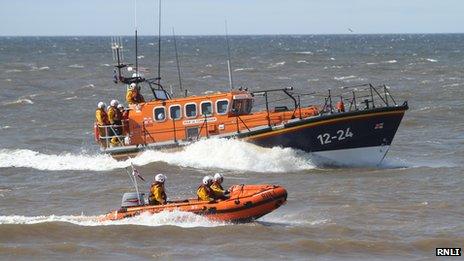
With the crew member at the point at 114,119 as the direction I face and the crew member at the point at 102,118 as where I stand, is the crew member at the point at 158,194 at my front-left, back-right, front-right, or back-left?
front-right

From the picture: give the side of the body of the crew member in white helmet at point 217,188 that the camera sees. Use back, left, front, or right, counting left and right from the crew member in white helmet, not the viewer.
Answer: right

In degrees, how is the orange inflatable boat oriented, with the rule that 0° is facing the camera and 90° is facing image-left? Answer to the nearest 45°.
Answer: approximately 270°

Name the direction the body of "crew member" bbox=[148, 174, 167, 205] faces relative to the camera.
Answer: to the viewer's right

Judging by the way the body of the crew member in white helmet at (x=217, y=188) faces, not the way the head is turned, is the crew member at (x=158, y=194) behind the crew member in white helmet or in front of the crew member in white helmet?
behind

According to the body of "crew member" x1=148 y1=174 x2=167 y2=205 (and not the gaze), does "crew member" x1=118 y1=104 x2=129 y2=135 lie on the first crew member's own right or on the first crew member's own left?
on the first crew member's own left
